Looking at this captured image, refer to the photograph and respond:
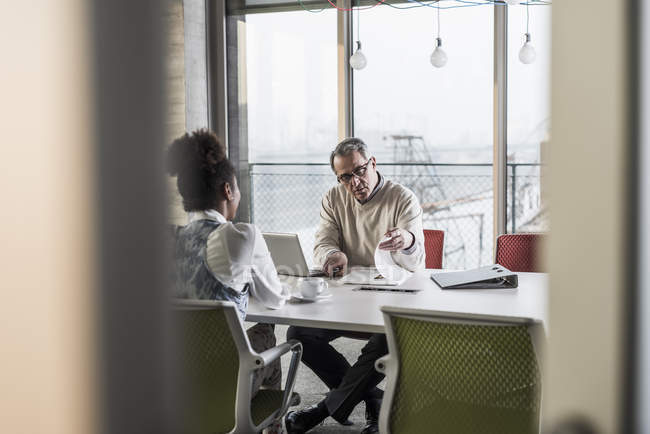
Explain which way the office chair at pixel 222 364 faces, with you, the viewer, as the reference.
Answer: facing away from the viewer and to the right of the viewer

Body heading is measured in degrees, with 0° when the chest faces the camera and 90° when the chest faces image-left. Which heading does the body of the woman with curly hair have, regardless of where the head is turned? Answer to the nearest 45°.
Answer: approximately 225°

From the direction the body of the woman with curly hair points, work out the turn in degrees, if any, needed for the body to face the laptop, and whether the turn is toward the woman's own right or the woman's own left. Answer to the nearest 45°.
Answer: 0° — they already face it

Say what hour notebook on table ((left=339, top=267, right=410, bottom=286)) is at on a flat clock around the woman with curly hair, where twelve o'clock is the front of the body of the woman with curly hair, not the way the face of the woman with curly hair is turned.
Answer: The notebook on table is roughly at 12 o'clock from the woman with curly hair.

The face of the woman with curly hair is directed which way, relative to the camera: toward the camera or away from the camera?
away from the camera

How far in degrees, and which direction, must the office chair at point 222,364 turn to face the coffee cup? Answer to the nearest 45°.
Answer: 0° — it already faces it

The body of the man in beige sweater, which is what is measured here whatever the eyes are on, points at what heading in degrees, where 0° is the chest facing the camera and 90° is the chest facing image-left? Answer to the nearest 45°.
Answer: approximately 0°

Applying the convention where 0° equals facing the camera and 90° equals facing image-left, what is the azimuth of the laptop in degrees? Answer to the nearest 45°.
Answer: approximately 225°

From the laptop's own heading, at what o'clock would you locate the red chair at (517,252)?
The red chair is roughly at 1 o'clock from the laptop.

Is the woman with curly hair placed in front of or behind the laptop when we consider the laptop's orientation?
behind
